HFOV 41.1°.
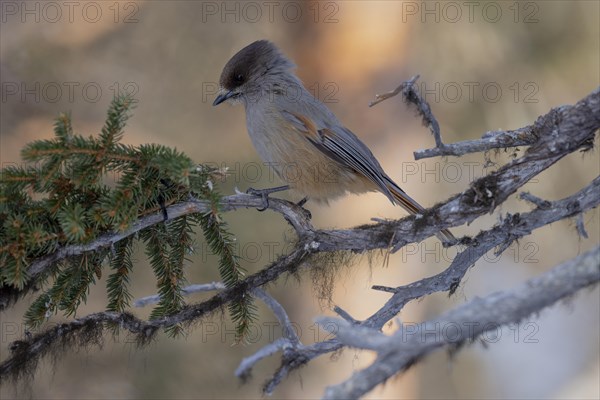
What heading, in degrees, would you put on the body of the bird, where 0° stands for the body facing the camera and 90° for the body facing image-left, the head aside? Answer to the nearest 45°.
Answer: approximately 90°

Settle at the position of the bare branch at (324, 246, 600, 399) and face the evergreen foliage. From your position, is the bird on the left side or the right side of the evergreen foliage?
right

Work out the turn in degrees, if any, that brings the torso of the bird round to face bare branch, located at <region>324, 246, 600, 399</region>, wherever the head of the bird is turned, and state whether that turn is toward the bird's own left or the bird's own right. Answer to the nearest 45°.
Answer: approximately 90° to the bird's own left

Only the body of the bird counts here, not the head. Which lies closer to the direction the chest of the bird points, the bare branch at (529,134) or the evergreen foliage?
the evergreen foliage

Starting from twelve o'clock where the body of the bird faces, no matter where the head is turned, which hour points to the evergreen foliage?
The evergreen foliage is roughly at 12 o'clock from the bird.

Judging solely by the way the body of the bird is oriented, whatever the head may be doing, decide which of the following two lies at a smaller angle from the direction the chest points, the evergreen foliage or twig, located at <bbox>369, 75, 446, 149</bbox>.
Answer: the evergreen foliage
